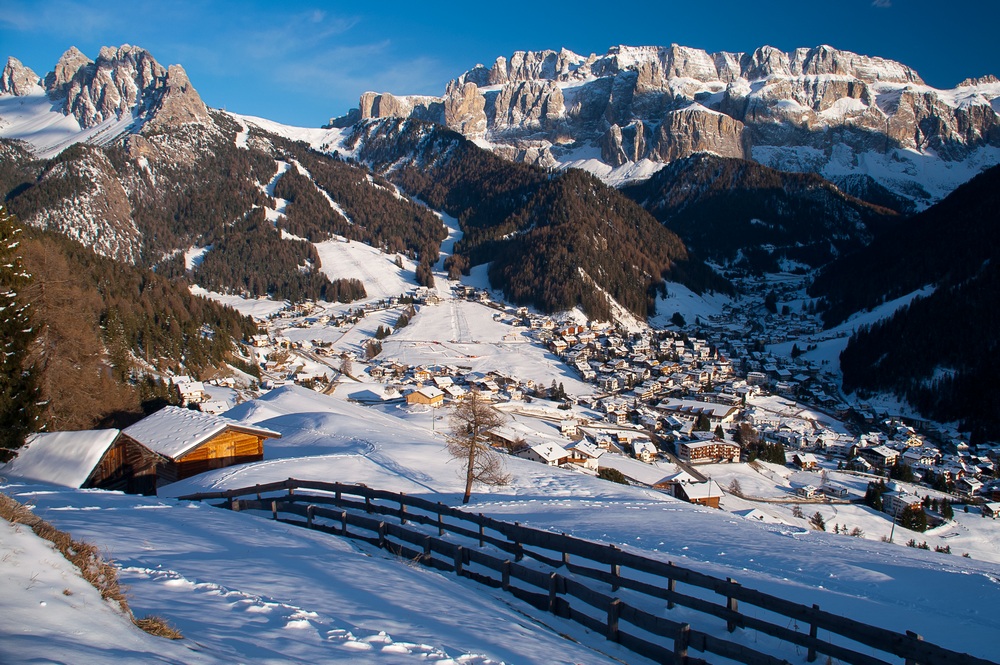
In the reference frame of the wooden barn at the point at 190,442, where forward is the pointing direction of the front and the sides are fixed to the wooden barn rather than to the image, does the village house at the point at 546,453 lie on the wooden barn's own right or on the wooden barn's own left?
on the wooden barn's own left

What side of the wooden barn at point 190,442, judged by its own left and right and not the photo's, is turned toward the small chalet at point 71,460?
right

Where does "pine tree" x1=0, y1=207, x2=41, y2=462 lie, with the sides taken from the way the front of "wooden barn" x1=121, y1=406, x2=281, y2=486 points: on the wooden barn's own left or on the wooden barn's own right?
on the wooden barn's own right

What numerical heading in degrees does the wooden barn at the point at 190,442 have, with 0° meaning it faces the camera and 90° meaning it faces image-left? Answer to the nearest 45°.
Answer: approximately 315°

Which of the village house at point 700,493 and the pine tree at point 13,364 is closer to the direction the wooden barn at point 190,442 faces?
the village house

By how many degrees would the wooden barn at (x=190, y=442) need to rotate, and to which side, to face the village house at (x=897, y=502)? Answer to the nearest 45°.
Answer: approximately 45° to its left
